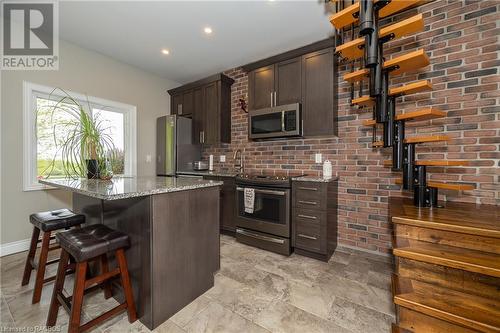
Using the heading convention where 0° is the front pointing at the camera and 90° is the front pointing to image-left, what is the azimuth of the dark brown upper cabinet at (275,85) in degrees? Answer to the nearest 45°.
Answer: approximately 45°

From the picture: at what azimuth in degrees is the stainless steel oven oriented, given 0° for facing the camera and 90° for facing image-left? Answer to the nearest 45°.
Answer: approximately 45°

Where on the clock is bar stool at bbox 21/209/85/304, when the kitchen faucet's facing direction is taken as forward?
The bar stool is roughly at 12 o'clock from the kitchen faucet.

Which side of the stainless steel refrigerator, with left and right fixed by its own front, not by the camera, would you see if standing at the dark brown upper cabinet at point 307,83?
left

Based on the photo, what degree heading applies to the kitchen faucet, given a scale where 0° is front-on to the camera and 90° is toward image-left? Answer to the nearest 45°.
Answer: approximately 45°

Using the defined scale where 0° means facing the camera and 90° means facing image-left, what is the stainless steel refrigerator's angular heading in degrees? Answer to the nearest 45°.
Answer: approximately 45°

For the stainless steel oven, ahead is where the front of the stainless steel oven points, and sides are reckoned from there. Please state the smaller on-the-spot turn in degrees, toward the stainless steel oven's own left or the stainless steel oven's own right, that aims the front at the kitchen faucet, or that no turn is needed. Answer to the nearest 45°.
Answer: approximately 90° to the stainless steel oven's own right

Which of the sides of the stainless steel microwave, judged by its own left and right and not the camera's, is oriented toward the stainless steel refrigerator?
right

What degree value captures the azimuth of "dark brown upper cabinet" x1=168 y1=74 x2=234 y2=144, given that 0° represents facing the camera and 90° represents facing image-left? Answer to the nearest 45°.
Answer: approximately 45°

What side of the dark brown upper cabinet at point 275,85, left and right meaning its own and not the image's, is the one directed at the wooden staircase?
left

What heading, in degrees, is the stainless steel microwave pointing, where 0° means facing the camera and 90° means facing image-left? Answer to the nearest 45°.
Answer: approximately 45°
